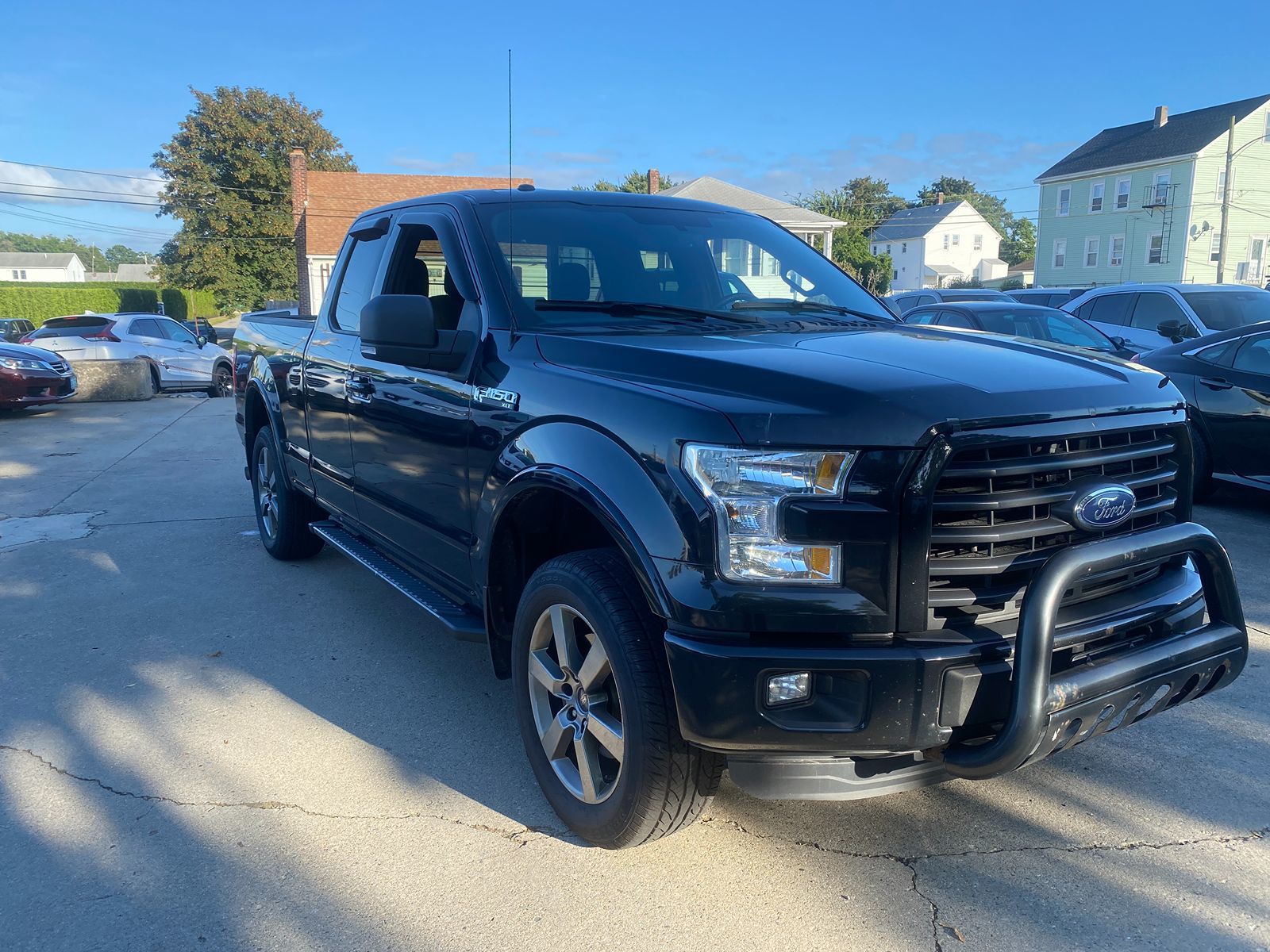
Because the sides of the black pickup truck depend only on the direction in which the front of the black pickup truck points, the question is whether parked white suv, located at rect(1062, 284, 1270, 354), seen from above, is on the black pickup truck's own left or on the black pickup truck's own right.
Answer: on the black pickup truck's own left

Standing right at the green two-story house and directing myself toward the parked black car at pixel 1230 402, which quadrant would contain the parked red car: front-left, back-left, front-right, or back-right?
front-right

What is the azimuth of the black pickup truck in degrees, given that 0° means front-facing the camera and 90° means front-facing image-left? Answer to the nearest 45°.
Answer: approximately 315°

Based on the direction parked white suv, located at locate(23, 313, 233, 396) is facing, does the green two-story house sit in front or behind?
in front

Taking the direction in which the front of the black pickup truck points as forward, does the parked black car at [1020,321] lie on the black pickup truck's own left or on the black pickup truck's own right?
on the black pickup truck's own left

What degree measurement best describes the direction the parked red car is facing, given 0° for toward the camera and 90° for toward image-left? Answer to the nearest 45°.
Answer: approximately 315°

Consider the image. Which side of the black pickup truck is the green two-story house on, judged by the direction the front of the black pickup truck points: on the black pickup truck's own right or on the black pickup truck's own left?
on the black pickup truck's own left

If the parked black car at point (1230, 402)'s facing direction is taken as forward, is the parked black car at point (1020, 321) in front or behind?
behind

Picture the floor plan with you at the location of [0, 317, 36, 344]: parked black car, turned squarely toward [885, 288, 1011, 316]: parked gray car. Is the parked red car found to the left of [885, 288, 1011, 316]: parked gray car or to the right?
right
